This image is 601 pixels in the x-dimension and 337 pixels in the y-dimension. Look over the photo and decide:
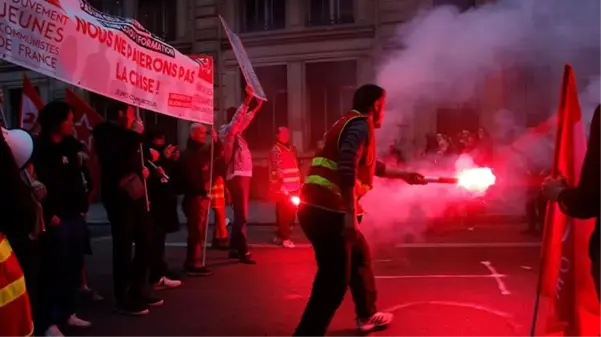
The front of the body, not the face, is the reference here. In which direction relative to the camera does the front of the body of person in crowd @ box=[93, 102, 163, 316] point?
to the viewer's right

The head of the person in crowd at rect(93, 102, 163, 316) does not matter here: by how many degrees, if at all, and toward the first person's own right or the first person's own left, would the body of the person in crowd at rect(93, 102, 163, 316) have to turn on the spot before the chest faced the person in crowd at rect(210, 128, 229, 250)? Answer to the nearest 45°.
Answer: approximately 45° to the first person's own left

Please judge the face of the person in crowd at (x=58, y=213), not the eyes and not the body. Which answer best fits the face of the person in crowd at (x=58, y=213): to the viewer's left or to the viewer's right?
to the viewer's right

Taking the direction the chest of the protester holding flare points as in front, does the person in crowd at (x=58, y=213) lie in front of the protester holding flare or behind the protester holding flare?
behind

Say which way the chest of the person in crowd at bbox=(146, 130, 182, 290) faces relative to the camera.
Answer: to the viewer's right

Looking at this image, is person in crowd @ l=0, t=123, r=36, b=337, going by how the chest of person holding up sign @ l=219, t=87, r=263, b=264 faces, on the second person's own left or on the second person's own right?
on the second person's own right

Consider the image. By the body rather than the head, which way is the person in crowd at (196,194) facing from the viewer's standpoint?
to the viewer's right

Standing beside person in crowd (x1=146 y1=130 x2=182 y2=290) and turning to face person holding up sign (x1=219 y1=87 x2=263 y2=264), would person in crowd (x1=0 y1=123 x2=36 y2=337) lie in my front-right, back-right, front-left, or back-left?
back-right

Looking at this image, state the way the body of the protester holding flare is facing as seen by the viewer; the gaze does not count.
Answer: to the viewer's right

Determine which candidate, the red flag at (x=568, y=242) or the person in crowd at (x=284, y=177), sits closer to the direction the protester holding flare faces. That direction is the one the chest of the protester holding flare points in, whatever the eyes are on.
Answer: the red flag
